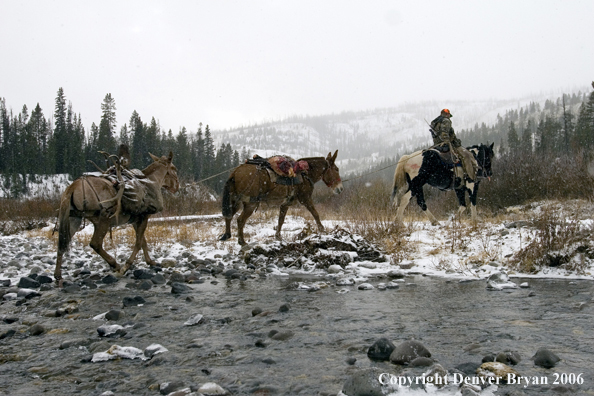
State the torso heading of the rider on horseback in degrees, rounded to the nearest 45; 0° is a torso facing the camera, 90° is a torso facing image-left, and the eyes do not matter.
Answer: approximately 270°

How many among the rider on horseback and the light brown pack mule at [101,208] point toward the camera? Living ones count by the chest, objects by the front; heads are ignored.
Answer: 0

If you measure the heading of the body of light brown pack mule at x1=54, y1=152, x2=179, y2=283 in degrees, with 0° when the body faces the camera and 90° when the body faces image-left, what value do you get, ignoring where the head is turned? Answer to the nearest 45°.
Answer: approximately 225°

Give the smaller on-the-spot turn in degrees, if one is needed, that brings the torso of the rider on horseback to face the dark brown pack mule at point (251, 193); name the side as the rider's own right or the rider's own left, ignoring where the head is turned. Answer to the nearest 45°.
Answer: approximately 135° to the rider's own right

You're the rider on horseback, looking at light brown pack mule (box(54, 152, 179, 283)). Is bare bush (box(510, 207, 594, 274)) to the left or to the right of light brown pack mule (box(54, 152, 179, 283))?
left

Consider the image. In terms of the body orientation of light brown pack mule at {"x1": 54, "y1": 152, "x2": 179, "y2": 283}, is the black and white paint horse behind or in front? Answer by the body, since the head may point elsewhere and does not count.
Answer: in front

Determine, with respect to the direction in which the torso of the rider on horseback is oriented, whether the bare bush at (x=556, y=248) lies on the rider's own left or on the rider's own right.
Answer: on the rider's own right

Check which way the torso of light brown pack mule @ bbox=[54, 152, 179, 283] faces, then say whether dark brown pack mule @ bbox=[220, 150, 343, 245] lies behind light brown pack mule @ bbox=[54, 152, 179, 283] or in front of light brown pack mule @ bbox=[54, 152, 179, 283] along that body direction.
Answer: in front

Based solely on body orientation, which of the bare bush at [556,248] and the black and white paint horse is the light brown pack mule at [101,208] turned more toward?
the black and white paint horse

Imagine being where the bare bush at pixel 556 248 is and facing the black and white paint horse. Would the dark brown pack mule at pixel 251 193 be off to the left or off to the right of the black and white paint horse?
left

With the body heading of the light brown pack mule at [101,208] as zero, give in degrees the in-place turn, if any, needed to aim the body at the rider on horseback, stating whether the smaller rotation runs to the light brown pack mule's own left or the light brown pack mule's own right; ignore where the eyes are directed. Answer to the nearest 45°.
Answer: approximately 45° to the light brown pack mule's own right
